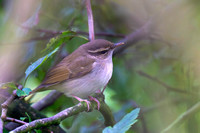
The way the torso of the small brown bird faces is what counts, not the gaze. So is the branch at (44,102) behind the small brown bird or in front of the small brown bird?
behind

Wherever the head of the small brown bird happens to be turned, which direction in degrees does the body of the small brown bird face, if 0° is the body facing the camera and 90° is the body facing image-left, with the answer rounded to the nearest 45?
approximately 270°
